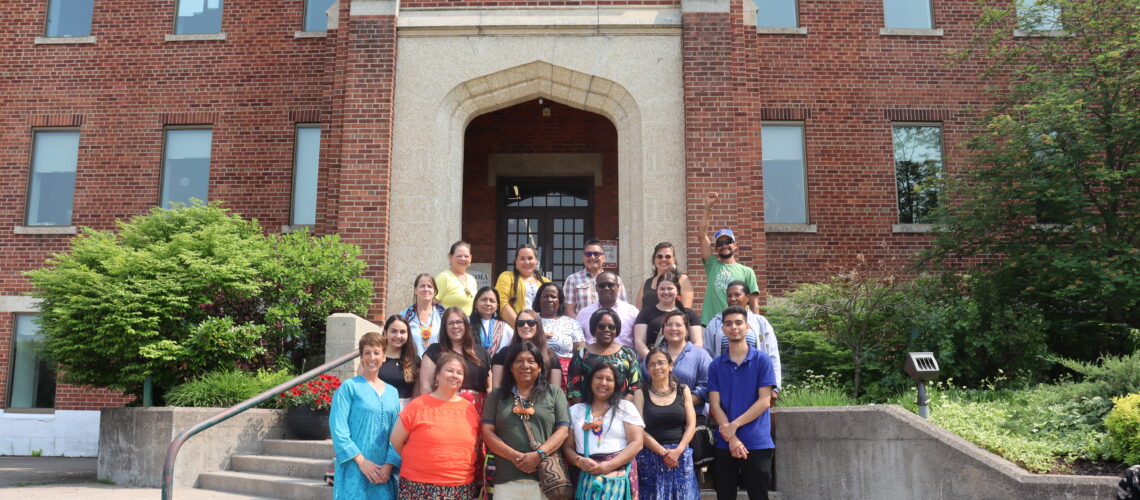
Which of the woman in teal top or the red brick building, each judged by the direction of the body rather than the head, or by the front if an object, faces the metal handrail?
the red brick building

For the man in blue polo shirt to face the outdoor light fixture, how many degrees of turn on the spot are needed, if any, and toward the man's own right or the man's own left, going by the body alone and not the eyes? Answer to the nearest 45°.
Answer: approximately 135° to the man's own left

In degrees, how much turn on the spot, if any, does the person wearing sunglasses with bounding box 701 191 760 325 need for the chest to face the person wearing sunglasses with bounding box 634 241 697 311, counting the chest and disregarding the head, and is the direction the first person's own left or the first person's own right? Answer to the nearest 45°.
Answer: approximately 45° to the first person's own right

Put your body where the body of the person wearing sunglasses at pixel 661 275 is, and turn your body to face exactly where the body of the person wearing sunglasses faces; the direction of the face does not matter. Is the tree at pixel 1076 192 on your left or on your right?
on your left

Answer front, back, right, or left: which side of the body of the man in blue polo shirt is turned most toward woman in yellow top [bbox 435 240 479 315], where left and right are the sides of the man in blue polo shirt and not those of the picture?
right
